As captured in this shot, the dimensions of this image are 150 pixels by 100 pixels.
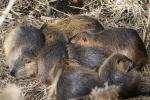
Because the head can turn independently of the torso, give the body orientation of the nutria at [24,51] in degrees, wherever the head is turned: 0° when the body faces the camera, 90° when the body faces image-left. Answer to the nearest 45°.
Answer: approximately 45°

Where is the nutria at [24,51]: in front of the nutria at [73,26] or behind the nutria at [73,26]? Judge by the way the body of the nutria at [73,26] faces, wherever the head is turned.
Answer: in front

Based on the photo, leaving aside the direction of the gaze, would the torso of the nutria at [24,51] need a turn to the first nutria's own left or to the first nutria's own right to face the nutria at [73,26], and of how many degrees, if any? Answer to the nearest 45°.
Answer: approximately 135° to the first nutria's own left

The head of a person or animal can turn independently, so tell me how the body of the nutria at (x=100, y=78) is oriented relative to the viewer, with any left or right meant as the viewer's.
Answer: facing to the right of the viewer

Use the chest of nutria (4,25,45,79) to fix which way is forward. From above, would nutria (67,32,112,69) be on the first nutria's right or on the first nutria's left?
on the first nutria's left

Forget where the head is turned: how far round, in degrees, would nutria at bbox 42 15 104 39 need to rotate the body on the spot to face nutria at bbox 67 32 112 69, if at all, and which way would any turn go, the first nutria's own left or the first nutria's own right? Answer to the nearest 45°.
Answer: approximately 90° to the first nutria's own left

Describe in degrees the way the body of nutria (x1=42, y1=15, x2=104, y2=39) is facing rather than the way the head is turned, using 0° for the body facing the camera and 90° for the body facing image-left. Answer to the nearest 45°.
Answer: approximately 90°
